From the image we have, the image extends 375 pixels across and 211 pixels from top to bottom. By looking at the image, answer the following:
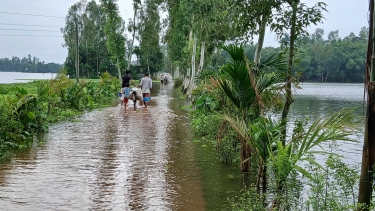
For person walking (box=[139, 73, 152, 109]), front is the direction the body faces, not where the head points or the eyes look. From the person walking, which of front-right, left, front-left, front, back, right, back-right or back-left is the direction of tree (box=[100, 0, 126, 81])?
front

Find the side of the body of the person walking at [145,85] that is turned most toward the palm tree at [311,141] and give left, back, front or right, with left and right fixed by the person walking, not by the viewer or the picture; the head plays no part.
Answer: back

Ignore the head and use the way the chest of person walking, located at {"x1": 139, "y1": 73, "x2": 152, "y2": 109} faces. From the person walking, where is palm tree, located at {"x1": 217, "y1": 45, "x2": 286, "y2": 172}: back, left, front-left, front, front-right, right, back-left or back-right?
back
